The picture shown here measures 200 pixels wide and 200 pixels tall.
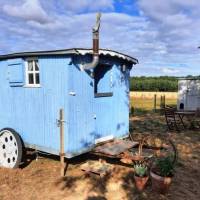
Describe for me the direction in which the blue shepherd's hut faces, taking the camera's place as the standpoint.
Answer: facing the viewer and to the right of the viewer

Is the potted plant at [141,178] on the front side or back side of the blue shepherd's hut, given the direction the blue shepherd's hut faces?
on the front side
